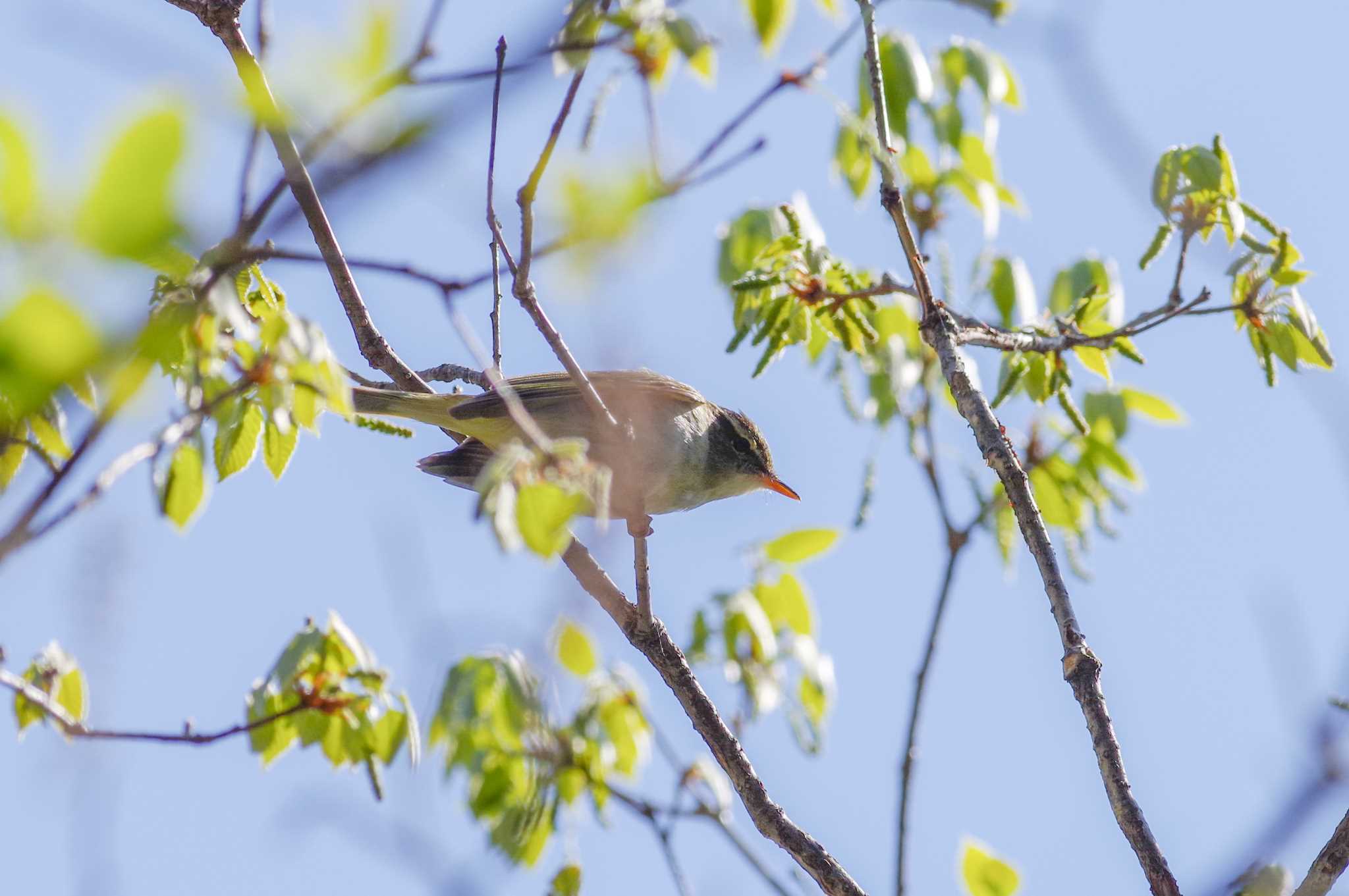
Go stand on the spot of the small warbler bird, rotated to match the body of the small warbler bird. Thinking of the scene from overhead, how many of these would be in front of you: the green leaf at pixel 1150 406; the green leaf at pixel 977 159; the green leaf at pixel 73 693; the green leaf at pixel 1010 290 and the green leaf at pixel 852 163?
4

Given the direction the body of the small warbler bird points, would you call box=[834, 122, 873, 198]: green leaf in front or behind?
in front

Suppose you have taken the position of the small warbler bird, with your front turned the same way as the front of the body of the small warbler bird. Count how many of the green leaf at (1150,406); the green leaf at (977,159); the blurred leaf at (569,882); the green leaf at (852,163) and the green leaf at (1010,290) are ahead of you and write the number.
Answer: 4

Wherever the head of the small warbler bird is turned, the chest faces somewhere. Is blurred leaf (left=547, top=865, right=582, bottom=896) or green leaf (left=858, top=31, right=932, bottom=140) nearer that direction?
the green leaf

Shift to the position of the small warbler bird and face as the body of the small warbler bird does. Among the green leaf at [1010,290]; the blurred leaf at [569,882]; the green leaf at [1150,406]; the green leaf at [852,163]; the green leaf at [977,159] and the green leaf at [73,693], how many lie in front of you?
4

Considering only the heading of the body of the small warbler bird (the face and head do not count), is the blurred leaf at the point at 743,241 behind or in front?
in front

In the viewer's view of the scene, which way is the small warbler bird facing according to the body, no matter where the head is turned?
to the viewer's right

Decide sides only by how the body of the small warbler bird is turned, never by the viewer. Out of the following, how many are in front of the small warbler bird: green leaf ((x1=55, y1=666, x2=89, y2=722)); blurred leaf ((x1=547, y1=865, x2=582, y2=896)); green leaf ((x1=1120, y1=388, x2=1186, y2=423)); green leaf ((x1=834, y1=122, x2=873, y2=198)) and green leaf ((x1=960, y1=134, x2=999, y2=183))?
3

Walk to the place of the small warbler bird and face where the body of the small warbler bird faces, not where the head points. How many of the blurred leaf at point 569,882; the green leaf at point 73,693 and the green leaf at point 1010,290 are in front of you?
1
